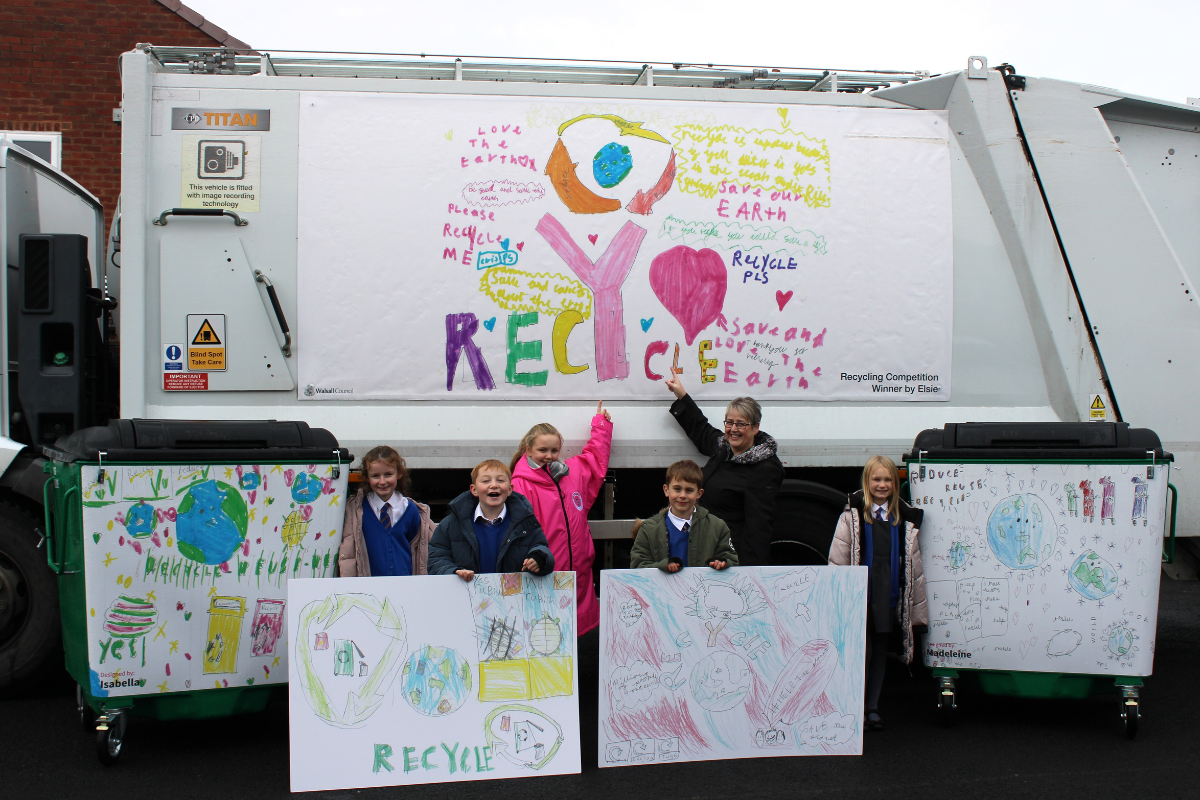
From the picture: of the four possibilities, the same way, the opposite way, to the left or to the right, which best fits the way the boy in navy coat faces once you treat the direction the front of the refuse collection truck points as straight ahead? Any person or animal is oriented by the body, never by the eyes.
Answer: to the left

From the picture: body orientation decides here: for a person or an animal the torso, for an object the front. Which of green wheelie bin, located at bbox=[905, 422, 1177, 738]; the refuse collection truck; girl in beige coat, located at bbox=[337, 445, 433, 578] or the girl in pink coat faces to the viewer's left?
the refuse collection truck

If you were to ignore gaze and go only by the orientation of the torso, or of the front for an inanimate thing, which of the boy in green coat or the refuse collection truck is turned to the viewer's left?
the refuse collection truck

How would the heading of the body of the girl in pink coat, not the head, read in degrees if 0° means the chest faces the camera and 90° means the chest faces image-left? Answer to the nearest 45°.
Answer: approximately 0°

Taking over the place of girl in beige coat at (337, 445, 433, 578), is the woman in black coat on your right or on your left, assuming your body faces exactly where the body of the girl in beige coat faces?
on your left

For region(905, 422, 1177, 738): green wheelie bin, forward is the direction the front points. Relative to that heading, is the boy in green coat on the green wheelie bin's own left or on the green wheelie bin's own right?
on the green wheelie bin's own right

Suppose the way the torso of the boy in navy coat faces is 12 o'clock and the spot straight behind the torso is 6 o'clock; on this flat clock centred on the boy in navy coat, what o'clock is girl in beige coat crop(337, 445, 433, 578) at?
The girl in beige coat is roughly at 4 o'clock from the boy in navy coat.

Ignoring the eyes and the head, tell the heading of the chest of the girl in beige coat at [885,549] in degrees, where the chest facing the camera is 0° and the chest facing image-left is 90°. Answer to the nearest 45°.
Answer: approximately 0°
